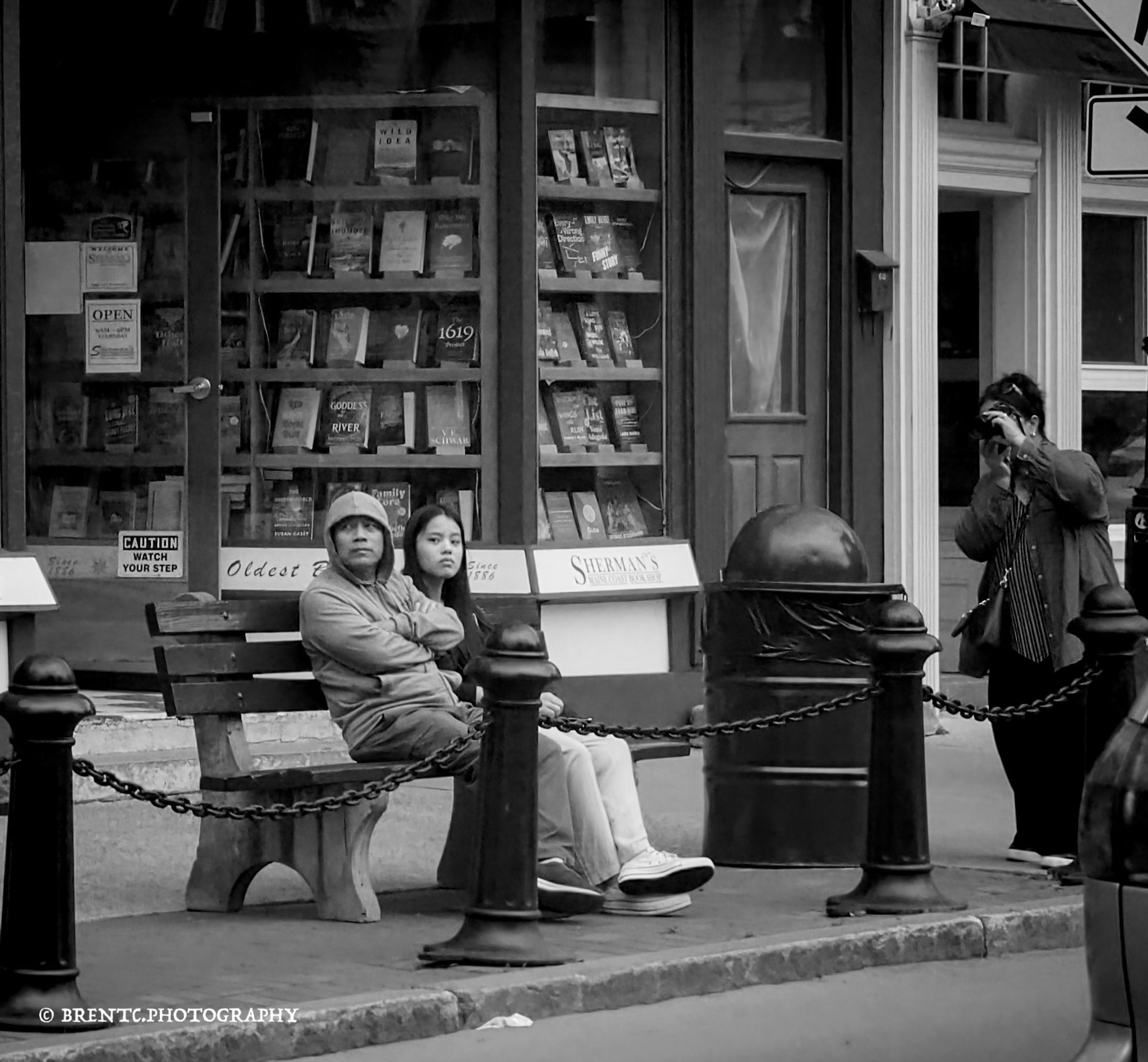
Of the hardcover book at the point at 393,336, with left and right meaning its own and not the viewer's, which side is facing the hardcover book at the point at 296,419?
right

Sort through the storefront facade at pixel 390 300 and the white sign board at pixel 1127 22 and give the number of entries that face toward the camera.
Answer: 2

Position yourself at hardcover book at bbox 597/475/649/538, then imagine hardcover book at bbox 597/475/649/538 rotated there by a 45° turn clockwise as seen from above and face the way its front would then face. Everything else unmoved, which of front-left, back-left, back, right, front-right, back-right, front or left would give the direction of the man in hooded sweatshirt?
front-left

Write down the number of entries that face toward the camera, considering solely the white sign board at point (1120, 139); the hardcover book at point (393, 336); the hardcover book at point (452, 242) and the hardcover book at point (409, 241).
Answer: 4

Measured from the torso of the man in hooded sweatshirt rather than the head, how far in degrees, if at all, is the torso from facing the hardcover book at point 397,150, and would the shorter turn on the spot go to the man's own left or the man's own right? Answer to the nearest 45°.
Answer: approximately 135° to the man's own left

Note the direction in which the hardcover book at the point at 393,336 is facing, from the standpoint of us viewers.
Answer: facing the viewer

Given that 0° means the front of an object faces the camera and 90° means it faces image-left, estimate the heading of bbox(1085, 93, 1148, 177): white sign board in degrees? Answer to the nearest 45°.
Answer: approximately 0°

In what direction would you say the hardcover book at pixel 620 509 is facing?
toward the camera

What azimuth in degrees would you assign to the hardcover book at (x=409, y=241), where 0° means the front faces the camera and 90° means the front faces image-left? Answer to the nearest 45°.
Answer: approximately 0°

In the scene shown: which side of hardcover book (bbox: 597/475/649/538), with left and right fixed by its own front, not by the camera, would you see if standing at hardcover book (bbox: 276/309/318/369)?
right

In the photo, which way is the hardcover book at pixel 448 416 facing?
toward the camera
